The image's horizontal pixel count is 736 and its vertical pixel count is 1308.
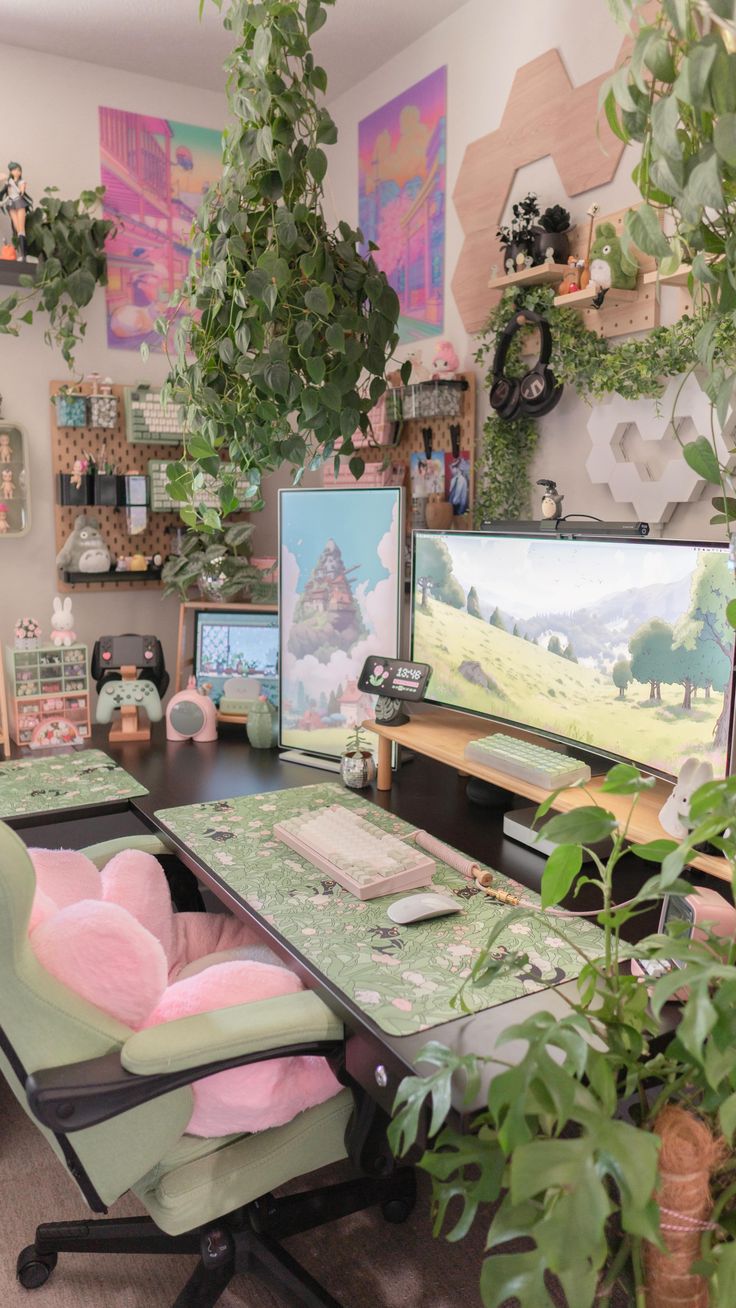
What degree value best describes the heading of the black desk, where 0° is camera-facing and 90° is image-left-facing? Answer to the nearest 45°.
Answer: approximately 45°

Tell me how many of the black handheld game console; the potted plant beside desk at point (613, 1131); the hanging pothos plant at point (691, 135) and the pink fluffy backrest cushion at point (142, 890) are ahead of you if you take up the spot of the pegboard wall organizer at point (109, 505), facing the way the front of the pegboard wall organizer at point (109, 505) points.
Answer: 4

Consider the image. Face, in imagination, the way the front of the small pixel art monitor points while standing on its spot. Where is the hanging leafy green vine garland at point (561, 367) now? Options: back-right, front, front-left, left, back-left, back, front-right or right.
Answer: front-left

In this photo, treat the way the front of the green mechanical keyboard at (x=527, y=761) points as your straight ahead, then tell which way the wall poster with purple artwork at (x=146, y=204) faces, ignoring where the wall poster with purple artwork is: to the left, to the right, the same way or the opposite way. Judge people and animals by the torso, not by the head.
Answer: to the left

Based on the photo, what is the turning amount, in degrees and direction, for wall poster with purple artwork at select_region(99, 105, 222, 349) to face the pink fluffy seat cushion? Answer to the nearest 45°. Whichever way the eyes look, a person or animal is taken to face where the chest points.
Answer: approximately 45° to its right

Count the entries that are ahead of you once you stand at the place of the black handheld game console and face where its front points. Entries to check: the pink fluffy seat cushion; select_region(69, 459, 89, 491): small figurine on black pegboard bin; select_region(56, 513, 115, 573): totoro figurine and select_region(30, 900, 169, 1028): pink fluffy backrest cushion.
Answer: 2

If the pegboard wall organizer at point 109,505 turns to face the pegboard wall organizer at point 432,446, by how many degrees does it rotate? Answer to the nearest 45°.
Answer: approximately 45° to its left
